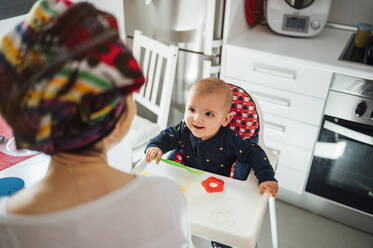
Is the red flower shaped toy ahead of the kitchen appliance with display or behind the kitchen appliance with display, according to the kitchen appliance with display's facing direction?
ahead

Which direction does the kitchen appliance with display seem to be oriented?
toward the camera

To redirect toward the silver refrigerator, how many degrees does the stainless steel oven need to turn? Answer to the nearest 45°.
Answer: approximately 45° to its right

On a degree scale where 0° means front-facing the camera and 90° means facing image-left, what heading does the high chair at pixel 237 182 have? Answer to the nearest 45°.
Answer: approximately 45°

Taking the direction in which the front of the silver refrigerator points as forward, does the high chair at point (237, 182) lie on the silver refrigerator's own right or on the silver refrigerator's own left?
on the silver refrigerator's own left

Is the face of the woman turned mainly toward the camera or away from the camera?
away from the camera

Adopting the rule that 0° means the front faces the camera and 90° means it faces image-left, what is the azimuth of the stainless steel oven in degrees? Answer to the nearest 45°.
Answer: approximately 45°

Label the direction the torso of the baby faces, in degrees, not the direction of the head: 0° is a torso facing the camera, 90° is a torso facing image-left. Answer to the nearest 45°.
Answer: approximately 45°

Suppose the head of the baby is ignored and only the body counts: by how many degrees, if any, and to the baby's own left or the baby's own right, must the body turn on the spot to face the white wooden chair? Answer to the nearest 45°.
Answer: approximately 90° to the baby's own right

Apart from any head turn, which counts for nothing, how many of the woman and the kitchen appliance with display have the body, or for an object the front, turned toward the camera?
1

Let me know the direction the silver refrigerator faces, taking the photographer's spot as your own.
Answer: facing the viewer and to the left of the viewer
